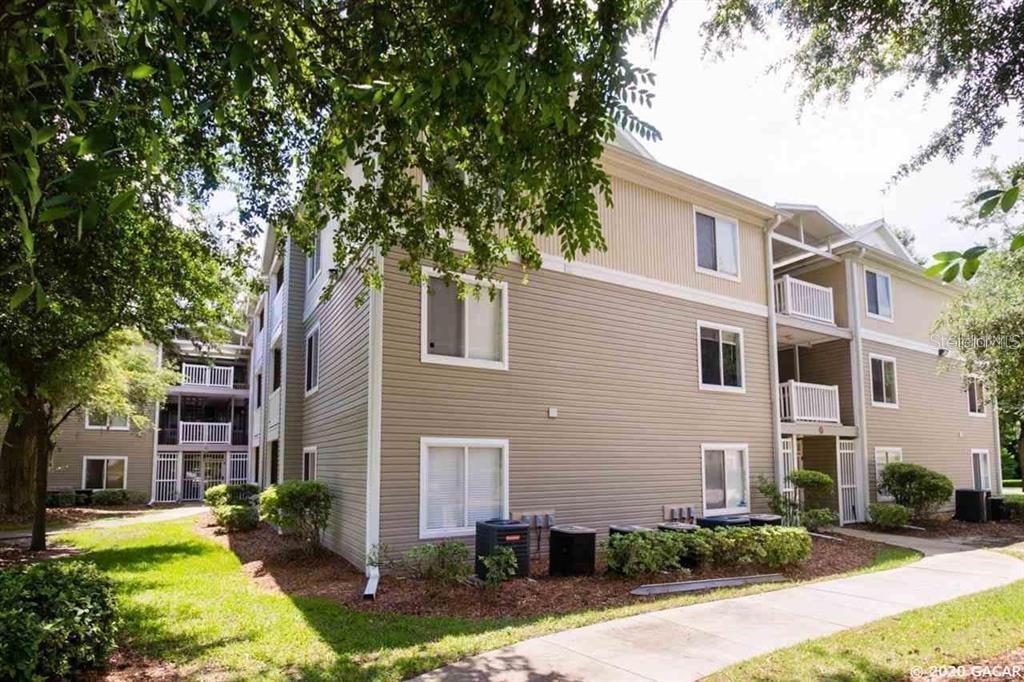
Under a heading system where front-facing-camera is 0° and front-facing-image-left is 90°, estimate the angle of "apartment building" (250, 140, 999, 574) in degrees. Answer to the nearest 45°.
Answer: approximately 315°

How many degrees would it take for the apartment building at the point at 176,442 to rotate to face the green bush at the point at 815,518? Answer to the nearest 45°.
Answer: approximately 45° to its left

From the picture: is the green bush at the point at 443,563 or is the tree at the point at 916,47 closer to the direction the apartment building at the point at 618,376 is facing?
the tree

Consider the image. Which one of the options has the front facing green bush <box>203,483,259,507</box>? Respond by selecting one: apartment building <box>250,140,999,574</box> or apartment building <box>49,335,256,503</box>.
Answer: apartment building <box>49,335,256,503</box>

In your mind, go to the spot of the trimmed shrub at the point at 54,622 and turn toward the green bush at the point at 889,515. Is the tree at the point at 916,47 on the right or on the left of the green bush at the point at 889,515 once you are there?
right

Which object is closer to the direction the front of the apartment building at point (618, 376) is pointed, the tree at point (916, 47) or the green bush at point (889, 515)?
the tree

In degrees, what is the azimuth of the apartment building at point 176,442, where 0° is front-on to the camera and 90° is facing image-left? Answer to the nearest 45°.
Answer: approximately 0°

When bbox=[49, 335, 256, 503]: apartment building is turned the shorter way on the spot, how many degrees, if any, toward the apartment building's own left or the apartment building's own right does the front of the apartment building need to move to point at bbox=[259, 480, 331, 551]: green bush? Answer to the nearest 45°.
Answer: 0° — it already faces it
